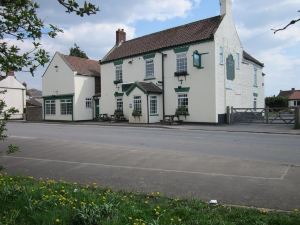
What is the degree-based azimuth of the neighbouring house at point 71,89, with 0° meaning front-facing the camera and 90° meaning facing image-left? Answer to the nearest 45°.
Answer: approximately 45°

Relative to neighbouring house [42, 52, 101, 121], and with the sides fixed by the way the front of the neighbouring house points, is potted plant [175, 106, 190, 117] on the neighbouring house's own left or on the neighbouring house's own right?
on the neighbouring house's own left

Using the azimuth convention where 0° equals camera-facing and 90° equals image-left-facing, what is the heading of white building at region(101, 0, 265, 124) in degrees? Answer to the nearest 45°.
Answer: approximately 45°
